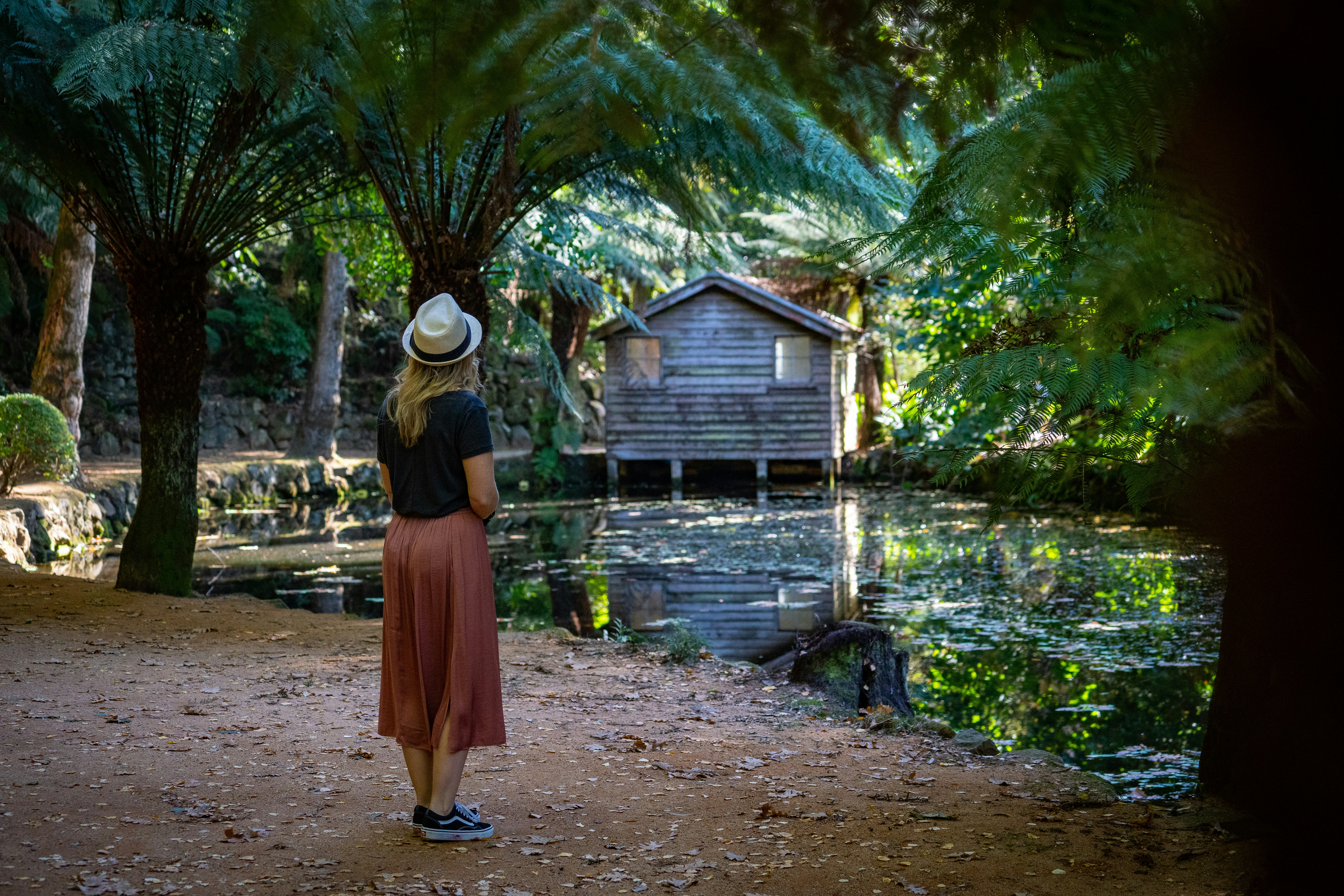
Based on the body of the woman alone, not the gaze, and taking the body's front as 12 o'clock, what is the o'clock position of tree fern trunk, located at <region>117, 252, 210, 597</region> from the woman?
The tree fern trunk is roughly at 10 o'clock from the woman.

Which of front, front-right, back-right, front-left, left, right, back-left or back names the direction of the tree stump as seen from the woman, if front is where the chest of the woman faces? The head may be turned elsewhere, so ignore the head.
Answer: front

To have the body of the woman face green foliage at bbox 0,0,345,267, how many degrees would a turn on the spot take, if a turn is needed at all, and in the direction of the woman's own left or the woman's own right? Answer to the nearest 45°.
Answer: approximately 45° to the woman's own left

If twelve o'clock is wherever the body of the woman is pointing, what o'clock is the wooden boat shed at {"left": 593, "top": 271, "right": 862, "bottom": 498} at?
The wooden boat shed is roughly at 11 o'clock from the woman.

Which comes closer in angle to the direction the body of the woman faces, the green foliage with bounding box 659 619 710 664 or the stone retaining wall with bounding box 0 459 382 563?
the green foliage

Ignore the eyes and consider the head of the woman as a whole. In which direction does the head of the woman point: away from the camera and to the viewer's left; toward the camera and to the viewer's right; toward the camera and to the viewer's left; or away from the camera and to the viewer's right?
away from the camera and to the viewer's right

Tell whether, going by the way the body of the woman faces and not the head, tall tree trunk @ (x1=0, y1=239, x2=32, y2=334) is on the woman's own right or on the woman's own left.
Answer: on the woman's own left

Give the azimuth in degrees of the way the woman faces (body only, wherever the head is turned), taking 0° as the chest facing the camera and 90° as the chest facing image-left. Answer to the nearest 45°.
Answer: approximately 225°

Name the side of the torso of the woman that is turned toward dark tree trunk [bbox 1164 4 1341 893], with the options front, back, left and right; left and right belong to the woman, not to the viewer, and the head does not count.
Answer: right

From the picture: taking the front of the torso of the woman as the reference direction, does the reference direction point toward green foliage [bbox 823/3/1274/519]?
no

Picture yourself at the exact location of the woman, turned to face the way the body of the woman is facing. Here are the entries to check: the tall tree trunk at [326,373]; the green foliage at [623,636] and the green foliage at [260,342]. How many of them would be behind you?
0

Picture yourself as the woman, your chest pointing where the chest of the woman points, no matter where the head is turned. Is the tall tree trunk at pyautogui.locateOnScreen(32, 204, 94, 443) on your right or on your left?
on your left

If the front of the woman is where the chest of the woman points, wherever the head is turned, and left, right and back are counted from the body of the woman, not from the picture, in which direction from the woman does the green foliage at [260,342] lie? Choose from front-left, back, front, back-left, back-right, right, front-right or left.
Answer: front-left

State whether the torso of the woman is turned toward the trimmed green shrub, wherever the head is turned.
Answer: no
